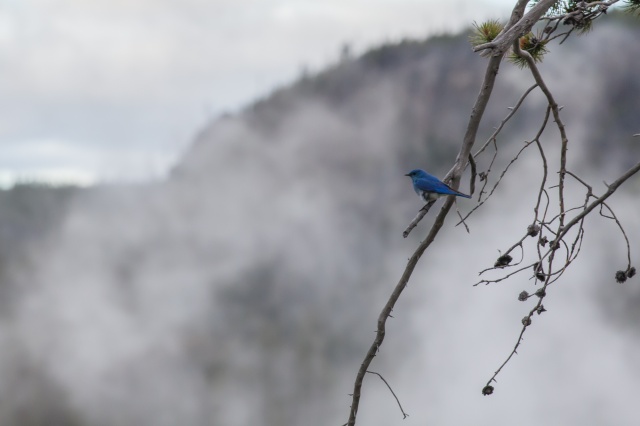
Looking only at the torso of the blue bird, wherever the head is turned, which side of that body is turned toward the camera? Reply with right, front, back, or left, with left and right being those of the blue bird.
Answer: left
